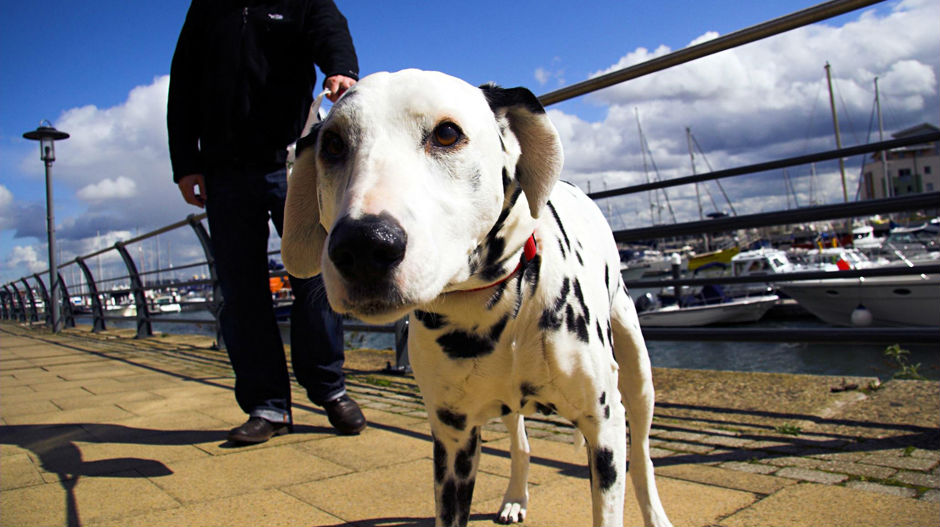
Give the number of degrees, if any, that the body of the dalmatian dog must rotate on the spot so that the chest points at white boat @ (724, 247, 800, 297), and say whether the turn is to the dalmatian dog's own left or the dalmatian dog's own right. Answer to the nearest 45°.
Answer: approximately 180°

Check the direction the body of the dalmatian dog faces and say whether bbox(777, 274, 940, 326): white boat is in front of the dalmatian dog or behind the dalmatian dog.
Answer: behind

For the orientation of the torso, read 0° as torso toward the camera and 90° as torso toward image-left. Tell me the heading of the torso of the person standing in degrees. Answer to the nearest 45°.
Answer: approximately 0°

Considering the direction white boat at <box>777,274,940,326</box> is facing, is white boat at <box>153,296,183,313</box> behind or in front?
in front

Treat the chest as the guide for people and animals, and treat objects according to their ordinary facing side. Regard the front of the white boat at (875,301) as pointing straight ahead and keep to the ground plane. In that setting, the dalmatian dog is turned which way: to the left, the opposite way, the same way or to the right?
to the left

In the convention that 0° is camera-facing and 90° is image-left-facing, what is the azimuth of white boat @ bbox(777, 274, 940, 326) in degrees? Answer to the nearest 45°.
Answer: approximately 90°

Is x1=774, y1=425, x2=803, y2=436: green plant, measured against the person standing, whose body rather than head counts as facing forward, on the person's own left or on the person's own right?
on the person's own left

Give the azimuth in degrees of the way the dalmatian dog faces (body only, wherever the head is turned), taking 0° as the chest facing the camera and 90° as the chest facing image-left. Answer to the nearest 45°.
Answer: approximately 45°
